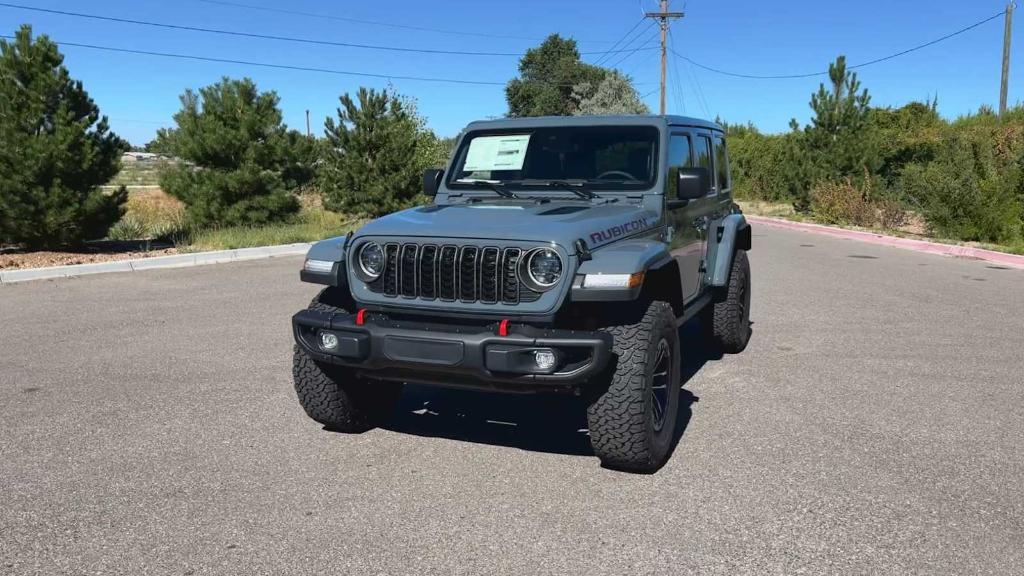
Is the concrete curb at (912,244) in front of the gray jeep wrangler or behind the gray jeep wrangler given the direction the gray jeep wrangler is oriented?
behind

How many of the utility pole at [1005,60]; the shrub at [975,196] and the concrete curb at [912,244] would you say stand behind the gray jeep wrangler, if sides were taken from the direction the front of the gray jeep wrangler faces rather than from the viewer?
3

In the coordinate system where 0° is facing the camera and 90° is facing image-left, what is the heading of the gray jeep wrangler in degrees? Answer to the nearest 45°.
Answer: approximately 45°

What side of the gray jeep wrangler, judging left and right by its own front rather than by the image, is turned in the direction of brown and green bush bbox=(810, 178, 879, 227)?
back

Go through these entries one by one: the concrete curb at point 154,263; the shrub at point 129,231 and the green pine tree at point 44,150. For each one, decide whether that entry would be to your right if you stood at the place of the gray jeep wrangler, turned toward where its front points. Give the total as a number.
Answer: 3

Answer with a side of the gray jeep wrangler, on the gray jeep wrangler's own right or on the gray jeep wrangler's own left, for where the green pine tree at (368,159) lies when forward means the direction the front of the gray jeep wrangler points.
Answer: on the gray jeep wrangler's own right

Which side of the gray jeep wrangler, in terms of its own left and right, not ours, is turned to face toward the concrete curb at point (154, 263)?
right

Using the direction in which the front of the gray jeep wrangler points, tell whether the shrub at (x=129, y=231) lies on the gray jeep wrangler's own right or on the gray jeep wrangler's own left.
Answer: on the gray jeep wrangler's own right

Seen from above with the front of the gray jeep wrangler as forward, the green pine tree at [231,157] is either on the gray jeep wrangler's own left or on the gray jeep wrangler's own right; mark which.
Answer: on the gray jeep wrangler's own right

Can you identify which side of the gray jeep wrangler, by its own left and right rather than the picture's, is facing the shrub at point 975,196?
back

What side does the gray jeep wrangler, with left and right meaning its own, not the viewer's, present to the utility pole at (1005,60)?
back
